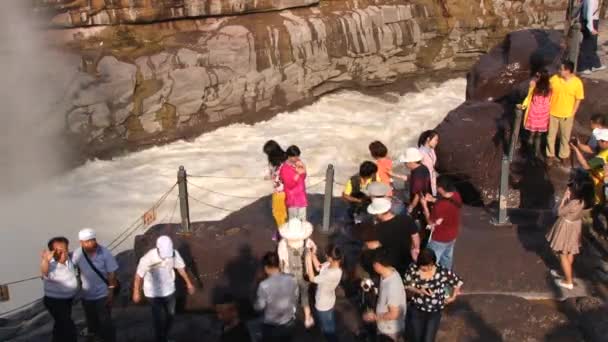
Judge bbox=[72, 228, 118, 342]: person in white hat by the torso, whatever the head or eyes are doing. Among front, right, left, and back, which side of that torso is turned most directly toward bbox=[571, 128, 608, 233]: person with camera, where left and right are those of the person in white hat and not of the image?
left

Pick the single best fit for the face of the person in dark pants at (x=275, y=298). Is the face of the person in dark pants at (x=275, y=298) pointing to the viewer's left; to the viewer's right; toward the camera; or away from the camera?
away from the camera

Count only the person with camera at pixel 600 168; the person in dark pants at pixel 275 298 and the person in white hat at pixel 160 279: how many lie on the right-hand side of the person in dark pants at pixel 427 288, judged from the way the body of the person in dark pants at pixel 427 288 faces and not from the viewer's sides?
2

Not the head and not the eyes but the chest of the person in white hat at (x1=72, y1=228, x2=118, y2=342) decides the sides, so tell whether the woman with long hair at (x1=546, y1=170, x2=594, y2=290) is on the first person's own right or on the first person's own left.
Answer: on the first person's own left

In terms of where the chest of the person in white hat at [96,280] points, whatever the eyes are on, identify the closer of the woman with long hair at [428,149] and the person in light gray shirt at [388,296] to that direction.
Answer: the person in light gray shirt

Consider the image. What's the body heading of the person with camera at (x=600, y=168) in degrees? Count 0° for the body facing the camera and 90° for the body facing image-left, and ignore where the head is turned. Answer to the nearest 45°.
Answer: approximately 90°

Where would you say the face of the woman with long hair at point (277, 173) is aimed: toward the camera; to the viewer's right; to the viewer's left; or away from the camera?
away from the camera

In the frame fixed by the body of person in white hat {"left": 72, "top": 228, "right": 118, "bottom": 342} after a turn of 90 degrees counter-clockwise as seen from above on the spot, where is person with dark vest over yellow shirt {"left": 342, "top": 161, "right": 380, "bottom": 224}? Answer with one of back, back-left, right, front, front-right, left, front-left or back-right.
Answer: front

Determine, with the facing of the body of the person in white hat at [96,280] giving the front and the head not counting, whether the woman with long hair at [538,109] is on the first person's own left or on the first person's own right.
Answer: on the first person's own left
